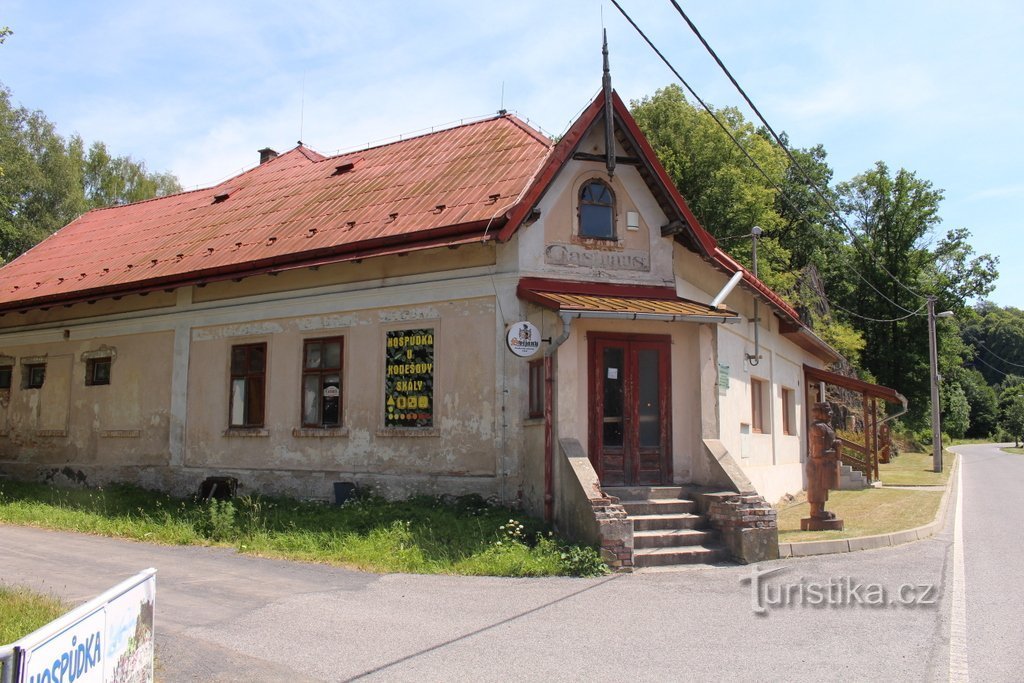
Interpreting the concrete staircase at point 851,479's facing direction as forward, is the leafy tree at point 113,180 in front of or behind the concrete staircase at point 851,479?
behind

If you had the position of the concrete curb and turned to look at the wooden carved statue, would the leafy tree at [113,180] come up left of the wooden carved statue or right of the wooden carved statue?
left

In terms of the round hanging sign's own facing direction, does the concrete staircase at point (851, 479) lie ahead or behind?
behind

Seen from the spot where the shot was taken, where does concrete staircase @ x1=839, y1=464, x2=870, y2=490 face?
facing to the right of the viewer

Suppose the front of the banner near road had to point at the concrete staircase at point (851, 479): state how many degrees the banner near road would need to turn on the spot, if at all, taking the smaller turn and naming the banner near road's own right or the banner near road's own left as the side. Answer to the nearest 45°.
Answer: approximately 90° to the banner near road's own left

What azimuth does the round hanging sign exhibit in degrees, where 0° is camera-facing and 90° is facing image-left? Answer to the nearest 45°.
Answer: approximately 0°

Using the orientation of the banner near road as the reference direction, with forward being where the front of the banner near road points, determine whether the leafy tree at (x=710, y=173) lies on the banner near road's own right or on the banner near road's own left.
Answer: on the banner near road's own left

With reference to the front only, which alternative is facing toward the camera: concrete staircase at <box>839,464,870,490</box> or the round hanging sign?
the round hanging sign

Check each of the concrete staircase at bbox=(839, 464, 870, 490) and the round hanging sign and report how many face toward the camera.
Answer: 1

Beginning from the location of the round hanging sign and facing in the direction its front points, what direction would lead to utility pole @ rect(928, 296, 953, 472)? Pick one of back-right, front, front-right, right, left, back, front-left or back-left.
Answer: back-left

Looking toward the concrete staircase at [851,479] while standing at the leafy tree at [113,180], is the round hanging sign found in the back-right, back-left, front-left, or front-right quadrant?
front-right

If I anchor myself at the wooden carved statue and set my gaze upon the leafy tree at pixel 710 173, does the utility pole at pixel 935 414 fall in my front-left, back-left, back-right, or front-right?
front-right

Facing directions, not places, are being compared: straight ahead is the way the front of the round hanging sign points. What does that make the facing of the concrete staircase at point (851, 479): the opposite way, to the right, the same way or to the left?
to the left
